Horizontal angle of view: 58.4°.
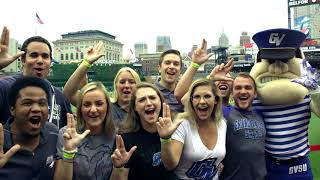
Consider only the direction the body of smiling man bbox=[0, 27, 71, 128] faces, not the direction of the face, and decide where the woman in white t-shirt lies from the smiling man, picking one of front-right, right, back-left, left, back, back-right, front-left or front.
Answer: front-left

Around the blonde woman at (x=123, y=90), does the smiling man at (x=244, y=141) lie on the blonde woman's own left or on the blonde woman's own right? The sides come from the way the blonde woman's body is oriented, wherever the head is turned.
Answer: on the blonde woman's own left

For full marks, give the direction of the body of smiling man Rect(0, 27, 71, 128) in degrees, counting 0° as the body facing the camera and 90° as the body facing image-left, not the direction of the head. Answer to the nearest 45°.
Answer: approximately 0°

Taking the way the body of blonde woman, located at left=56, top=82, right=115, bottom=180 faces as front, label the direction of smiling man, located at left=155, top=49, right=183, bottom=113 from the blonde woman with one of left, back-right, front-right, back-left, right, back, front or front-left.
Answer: back-left

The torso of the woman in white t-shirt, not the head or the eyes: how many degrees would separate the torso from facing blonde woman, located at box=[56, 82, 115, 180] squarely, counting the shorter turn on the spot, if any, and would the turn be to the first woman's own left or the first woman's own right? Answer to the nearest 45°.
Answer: approximately 90° to the first woman's own right

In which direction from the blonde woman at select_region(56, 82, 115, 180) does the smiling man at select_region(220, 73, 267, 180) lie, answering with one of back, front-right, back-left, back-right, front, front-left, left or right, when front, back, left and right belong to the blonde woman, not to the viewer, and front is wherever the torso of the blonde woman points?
left

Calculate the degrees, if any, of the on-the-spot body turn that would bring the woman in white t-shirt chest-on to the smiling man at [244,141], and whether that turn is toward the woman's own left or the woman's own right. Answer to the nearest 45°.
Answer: approximately 135° to the woman's own left

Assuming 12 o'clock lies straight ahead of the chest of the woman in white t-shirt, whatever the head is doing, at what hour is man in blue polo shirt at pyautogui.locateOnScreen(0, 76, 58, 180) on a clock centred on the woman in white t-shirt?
The man in blue polo shirt is roughly at 2 o'clock from the woman in white t-shirt.

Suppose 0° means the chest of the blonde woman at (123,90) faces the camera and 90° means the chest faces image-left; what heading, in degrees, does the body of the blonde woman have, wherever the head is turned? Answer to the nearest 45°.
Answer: approximately 0°
